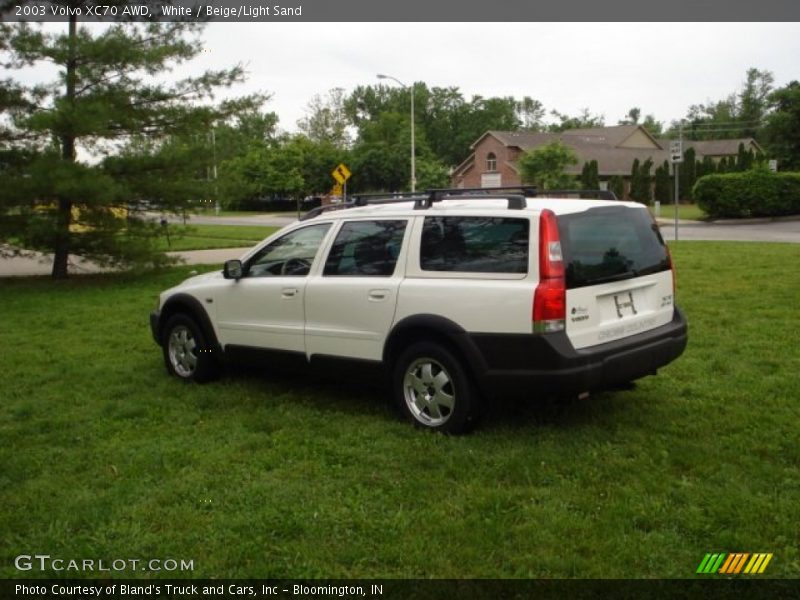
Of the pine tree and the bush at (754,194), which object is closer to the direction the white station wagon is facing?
the pine tree

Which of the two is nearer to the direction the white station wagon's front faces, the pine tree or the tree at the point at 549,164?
the pine tree

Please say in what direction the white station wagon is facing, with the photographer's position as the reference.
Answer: facing away from the viewer and to the left of the viewer

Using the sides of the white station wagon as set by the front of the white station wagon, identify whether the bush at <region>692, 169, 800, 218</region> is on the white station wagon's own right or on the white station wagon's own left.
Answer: on the white station wagon's own right

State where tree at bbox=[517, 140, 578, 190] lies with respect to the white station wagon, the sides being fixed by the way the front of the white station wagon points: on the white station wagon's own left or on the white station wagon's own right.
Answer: on the white station wagon's own right

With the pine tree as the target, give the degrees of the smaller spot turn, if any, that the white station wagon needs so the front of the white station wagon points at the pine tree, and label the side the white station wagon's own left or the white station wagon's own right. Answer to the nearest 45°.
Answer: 0° — it already faces it
